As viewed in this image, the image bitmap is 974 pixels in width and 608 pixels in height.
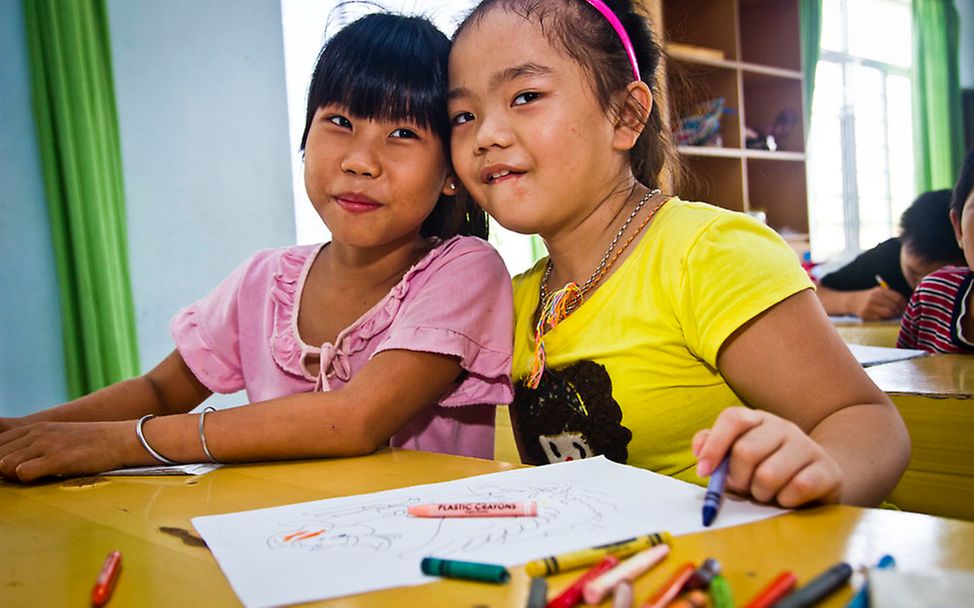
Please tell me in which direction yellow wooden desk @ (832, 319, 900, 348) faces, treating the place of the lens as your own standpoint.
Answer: facing away from the viewer

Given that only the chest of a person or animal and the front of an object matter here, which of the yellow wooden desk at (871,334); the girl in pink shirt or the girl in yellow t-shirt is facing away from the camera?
the yellow wooden desk

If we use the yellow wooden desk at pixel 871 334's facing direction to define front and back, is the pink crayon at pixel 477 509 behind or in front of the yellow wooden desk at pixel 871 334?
behind

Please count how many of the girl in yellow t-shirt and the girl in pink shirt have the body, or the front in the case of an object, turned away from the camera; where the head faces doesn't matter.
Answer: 0

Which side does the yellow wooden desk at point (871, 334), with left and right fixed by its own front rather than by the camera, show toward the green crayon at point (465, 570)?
back
